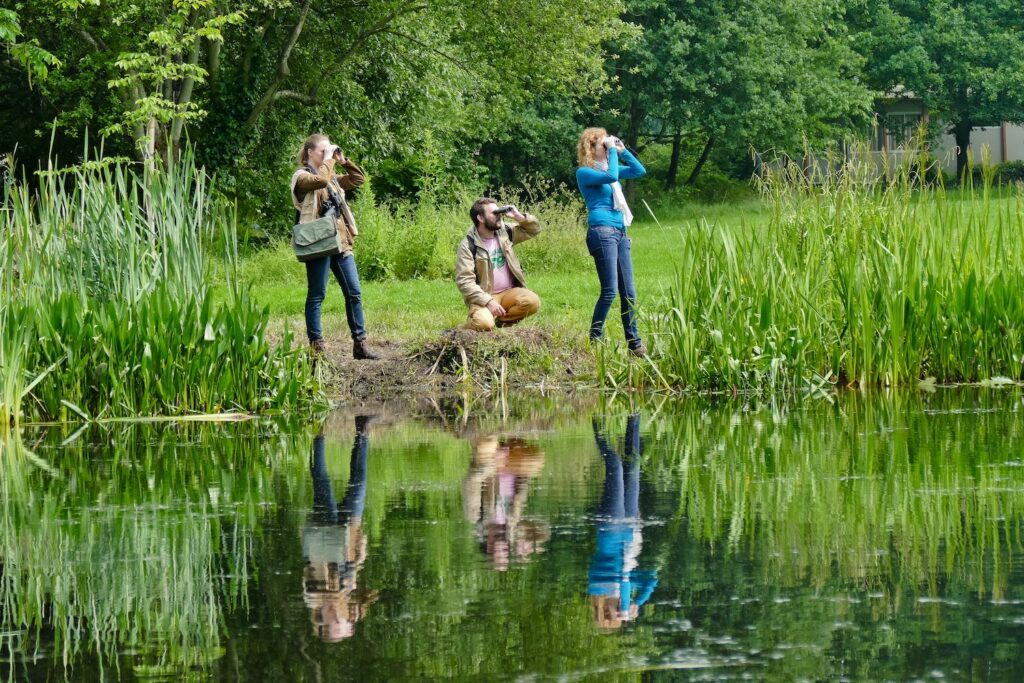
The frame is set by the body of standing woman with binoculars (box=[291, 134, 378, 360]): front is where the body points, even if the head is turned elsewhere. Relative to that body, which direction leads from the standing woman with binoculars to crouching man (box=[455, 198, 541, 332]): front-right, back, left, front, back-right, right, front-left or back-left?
front-left

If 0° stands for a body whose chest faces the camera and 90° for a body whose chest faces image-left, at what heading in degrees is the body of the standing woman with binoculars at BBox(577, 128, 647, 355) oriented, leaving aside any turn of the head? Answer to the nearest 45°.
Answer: approximately 315°

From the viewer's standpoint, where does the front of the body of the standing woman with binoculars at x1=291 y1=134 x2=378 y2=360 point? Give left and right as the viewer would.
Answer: facing the viewer and to the right of the viewer

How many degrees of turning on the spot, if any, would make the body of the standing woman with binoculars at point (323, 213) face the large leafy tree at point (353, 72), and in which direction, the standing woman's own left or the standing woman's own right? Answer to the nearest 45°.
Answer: approximately 135° to the standing woman's own left

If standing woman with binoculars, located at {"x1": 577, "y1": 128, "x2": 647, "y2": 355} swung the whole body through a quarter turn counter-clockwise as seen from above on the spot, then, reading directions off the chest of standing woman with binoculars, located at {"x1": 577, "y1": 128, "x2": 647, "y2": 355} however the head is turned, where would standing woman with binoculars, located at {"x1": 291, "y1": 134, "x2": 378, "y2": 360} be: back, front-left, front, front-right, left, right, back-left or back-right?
back-left

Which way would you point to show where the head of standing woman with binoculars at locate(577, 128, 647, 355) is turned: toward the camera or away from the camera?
toward the camera

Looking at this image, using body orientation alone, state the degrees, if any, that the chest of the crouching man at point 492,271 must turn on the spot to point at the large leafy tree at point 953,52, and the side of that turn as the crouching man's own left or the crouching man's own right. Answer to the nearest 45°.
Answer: approximately 135° to the crouching man's own left

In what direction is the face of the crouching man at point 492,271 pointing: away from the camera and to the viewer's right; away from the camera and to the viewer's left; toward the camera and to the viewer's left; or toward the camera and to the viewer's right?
toward the camera and to the viewer's right

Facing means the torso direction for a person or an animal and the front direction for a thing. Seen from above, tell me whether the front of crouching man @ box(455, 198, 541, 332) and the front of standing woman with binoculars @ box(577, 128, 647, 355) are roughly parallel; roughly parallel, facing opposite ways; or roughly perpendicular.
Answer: roughly parallel

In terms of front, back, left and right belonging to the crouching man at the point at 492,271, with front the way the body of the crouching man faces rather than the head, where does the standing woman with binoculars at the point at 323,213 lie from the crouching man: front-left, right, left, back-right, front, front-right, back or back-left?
back-right

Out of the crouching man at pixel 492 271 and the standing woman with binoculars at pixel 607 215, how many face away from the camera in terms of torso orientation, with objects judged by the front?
0

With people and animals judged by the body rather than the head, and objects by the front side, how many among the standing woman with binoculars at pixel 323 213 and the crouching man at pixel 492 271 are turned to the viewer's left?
0
